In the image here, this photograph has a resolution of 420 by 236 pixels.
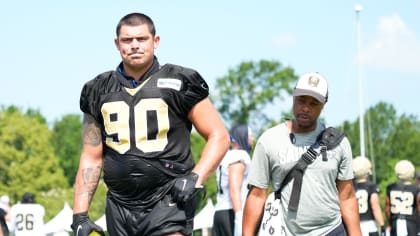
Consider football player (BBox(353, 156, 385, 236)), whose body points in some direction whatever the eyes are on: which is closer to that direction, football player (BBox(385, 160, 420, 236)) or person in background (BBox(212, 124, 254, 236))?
the football player

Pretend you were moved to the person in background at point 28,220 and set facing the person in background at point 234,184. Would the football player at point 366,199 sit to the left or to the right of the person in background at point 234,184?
left

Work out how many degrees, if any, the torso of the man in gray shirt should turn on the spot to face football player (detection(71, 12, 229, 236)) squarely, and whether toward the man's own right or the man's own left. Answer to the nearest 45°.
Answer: approximately 45° to the man's own right

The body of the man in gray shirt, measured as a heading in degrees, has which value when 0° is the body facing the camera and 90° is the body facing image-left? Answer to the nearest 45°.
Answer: approximately 0°
